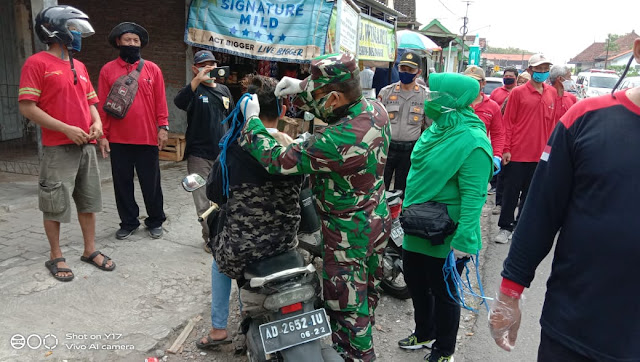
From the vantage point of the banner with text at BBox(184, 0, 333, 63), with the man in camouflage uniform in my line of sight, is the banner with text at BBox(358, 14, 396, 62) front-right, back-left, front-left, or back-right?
back-left

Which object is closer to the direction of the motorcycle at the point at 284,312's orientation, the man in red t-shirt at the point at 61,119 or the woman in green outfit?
the man in red t-shirt

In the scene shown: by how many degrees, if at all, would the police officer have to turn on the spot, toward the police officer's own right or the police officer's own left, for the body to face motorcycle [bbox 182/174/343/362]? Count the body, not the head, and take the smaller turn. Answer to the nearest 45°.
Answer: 0° — they already face it

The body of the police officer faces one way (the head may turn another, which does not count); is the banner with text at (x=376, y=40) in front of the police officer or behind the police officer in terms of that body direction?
behind

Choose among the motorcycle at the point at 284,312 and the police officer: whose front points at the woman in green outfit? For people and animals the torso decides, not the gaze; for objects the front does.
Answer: the police officer

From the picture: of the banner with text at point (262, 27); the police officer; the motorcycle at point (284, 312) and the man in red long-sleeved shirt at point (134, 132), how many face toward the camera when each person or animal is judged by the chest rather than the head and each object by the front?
3

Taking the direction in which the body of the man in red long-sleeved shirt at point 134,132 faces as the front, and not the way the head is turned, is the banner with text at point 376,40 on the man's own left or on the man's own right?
on the man's own left

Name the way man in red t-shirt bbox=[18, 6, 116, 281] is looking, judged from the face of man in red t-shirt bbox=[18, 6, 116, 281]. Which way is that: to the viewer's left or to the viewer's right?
to the viewer's right

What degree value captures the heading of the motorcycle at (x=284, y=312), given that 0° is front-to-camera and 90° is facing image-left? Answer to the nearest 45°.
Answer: approximately 135°

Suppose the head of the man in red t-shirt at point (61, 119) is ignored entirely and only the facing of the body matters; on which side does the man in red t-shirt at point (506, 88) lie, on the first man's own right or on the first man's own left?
on the first man's own left

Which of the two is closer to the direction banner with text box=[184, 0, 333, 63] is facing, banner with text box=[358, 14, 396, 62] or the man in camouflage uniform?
the man in camouflage uniform

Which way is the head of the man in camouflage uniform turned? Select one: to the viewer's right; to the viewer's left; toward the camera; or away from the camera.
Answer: to the viewer's left
